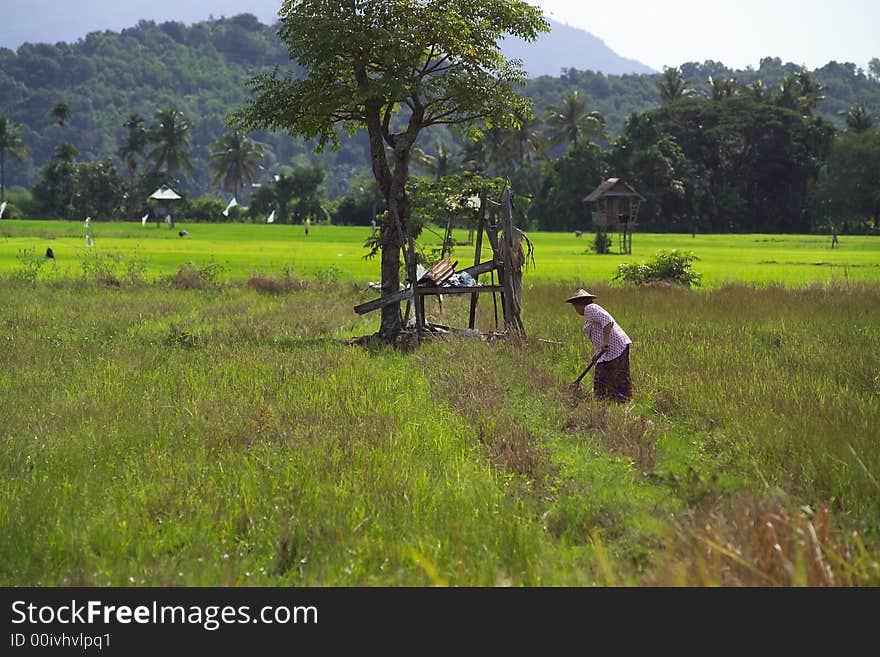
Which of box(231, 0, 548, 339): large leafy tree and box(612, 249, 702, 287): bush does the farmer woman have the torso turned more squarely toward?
the large leafy tree

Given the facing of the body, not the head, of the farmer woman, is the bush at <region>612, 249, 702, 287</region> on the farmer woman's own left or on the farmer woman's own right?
on the farmer woman's own right

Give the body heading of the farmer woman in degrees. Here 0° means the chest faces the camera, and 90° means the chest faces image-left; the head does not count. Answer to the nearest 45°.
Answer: approximately 90°

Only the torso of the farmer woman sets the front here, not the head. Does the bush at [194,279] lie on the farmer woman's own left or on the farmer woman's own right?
on the farmer woman's own right

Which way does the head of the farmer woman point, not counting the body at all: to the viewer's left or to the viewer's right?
to the viewer's left

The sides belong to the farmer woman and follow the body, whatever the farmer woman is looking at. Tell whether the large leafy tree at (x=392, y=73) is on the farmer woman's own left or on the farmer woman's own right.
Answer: on the farmer woman's own right
